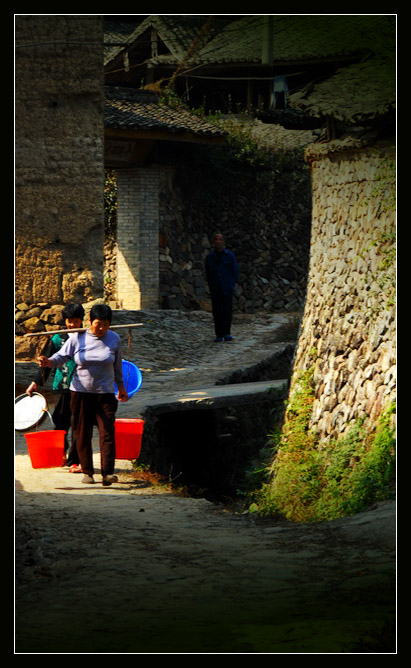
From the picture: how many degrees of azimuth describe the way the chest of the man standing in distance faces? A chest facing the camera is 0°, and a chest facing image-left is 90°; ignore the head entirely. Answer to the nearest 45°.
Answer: approximately 0°

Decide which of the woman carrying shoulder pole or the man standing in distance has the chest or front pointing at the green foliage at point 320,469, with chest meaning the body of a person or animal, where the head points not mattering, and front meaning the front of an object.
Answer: the man standing in distance

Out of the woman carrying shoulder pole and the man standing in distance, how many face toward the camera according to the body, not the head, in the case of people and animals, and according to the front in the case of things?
2

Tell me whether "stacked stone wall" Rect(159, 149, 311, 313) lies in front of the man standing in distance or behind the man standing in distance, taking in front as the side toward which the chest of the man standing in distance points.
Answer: behind

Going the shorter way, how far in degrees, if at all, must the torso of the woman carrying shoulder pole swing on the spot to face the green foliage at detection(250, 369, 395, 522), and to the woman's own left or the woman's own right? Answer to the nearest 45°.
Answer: approximately 90° to the woman's own left

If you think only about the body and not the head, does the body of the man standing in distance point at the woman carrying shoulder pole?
yes

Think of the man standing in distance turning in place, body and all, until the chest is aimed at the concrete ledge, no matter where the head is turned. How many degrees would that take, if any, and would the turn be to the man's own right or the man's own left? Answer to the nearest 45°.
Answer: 0° — they already face it

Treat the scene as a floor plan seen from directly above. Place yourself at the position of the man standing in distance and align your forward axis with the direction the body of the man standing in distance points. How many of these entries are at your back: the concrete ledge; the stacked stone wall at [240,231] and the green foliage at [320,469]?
1

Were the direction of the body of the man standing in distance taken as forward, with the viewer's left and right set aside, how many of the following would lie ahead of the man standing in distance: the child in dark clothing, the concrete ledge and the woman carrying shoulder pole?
3
